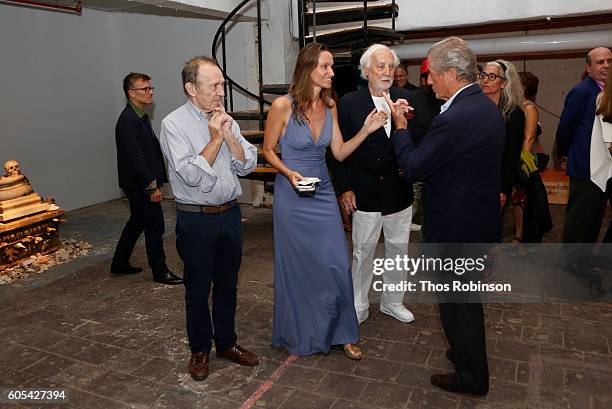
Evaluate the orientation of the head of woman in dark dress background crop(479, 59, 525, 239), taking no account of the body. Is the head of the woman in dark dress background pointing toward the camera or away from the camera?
toward the camera

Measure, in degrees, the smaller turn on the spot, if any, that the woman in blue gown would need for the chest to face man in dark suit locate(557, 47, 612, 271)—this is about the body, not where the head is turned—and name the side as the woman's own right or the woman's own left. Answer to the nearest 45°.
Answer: approximately 90° to the woman's own left

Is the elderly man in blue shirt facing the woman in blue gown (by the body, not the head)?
no

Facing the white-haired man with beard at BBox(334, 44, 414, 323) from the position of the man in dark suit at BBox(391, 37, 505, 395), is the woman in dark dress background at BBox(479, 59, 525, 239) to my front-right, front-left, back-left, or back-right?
front-right

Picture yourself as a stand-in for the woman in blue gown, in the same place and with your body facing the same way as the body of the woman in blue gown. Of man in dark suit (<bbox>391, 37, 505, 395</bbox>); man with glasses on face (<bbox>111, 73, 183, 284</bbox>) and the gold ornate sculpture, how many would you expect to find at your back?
2

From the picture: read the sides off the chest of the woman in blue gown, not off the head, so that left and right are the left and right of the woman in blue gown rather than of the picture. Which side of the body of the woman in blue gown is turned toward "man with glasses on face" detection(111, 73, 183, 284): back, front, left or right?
back

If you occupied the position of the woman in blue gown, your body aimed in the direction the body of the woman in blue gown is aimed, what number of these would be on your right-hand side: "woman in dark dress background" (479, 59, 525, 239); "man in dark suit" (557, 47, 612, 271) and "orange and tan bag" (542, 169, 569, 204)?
0

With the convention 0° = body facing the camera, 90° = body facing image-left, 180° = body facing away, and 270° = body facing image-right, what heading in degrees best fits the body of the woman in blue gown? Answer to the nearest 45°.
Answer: approximately 315°
